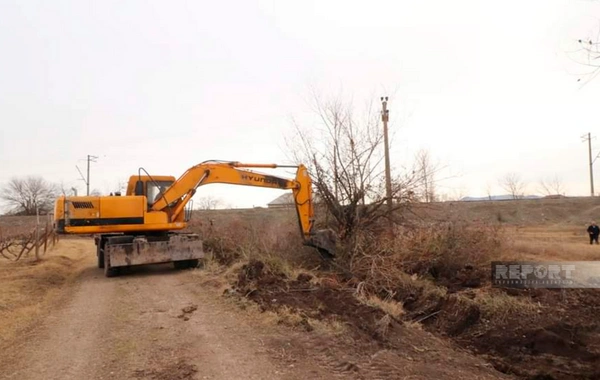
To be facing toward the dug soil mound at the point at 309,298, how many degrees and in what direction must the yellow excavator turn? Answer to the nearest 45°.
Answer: approximately 45° to its right

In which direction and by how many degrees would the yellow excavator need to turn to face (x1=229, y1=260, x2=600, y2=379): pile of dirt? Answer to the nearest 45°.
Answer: approximately 45° to its right

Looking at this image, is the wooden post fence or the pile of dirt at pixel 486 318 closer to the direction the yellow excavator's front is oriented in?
the pile of dirt

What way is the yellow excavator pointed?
to the viewer's right

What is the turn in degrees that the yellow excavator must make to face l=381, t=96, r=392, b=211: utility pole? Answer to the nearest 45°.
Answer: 0° — it already faces it

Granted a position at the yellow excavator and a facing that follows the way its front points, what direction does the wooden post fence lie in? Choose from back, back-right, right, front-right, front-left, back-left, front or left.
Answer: back-left
